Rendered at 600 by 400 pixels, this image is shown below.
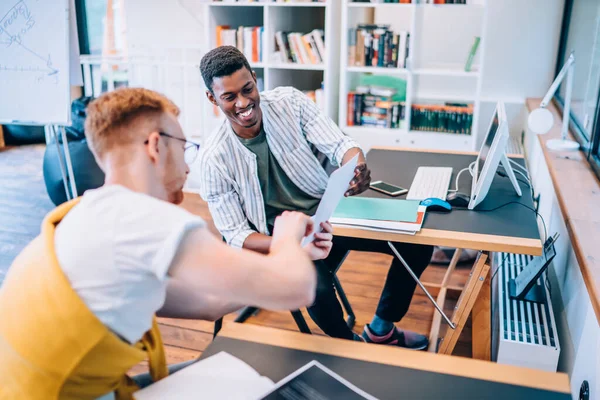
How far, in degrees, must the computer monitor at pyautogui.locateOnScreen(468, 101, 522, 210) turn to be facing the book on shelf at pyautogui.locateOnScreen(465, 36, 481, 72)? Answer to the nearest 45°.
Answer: approximately 90° to its right

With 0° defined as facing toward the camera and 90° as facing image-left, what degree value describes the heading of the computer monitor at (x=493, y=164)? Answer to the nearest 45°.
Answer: approximately 90°

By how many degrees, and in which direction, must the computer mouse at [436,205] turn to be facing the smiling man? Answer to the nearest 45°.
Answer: approximately 180°

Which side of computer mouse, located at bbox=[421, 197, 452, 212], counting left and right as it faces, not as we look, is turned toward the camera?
right

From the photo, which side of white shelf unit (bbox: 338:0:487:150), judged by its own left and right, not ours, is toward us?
front

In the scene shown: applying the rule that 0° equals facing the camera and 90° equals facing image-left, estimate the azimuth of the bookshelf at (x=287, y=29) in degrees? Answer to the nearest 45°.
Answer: approximately 0°

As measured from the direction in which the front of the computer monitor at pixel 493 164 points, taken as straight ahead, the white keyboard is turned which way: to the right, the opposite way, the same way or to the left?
the same way

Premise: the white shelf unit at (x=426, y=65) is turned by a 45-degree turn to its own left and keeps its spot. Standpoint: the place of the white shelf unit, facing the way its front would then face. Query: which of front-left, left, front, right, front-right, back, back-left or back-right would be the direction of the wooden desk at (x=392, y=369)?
front-right

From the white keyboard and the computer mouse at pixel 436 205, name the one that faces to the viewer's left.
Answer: the white keyboard

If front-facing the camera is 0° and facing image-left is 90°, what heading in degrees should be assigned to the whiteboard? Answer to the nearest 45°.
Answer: approximately 0°

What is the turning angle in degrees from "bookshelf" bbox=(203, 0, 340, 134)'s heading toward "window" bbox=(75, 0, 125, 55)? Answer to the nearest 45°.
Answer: approximately 135° to its right

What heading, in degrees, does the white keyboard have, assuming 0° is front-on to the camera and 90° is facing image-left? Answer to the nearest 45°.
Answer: approximately 90°

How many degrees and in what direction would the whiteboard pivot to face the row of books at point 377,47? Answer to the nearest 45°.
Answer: approximately 90° to its left

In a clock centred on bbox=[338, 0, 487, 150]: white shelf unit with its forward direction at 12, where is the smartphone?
The smartphone is roughly at 12 o'clock from the white shelf unit.

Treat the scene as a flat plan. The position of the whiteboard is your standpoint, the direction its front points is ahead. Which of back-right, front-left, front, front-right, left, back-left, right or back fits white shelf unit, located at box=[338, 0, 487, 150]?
left

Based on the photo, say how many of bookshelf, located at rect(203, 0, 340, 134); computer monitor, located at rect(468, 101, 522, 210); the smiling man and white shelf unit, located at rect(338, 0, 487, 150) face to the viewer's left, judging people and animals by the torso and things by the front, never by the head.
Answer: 1

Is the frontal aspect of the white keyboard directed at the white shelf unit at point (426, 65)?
no
